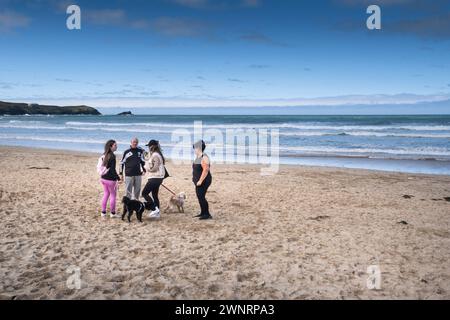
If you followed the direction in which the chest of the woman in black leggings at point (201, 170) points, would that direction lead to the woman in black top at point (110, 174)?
yes

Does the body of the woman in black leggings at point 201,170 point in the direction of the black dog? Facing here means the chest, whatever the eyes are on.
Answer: yes

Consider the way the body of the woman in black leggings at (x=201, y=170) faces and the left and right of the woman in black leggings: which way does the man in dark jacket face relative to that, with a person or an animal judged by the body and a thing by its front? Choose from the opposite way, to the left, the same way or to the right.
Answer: to the left

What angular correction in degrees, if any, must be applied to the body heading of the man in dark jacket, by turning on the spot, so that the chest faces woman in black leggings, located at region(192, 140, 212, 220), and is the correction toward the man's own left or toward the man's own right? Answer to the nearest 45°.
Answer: approximately 45° to the man's own left

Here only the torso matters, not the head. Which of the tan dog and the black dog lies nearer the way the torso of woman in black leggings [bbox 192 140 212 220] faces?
the black dog

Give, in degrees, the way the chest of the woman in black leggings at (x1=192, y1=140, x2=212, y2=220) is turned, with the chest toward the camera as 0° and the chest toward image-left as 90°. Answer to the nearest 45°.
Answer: approximately 90°

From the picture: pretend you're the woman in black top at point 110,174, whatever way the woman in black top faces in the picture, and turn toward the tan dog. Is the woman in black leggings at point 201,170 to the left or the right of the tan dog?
right

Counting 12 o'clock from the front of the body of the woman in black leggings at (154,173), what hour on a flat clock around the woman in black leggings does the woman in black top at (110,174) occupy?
The woman in black top is roughly at 12 o'clock from the woman in black leggings.

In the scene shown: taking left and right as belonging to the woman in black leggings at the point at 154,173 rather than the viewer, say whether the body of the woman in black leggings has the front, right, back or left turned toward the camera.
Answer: left

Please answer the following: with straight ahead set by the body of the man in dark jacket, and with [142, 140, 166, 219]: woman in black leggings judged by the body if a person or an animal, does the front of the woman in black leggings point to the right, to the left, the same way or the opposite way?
to the right

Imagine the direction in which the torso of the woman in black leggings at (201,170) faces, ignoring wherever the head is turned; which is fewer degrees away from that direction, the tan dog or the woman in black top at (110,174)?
the woman in black top
